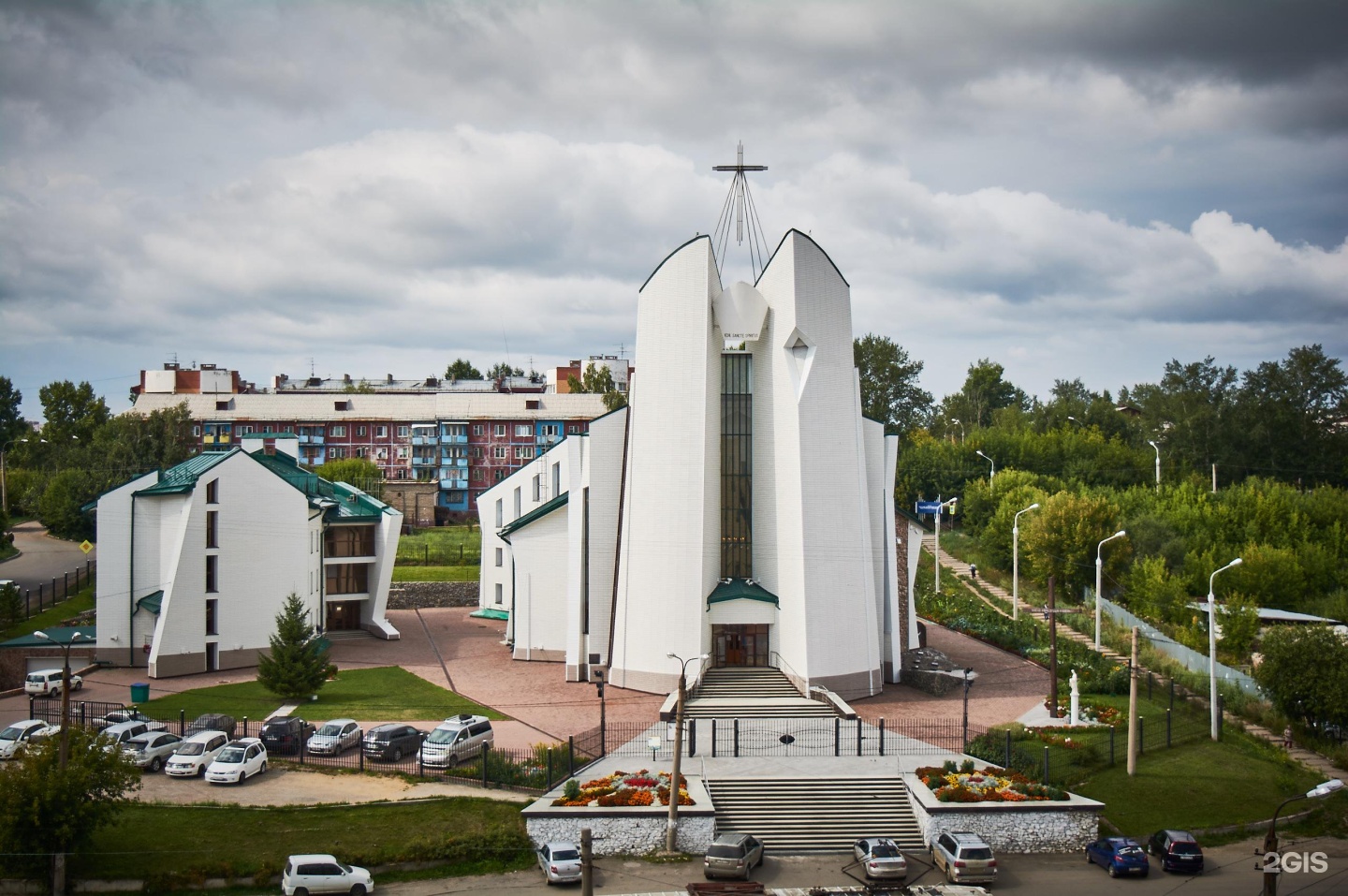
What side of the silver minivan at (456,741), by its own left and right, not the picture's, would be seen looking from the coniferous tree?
right

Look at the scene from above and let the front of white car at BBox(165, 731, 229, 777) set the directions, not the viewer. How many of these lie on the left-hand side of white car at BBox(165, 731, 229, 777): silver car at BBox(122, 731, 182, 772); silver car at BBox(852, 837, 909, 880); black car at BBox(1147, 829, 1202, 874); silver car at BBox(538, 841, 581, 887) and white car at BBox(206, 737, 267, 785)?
4

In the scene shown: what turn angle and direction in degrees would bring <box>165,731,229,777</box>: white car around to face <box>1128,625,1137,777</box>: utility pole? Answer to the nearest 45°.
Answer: approximately 135° to its left

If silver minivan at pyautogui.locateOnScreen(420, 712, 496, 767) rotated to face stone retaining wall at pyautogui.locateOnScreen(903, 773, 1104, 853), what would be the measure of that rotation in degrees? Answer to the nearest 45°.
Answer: approximately 90° to its left

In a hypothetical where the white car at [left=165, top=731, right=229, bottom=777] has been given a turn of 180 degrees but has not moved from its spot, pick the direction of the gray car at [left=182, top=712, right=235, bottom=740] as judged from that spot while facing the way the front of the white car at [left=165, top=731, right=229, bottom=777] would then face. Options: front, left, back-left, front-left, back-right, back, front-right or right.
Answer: front-left

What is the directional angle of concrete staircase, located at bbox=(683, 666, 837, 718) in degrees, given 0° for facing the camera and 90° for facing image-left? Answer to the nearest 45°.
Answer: approximately 0°

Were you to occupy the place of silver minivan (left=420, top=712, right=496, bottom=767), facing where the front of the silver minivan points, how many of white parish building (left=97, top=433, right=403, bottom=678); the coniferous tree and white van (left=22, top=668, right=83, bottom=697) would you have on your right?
3
